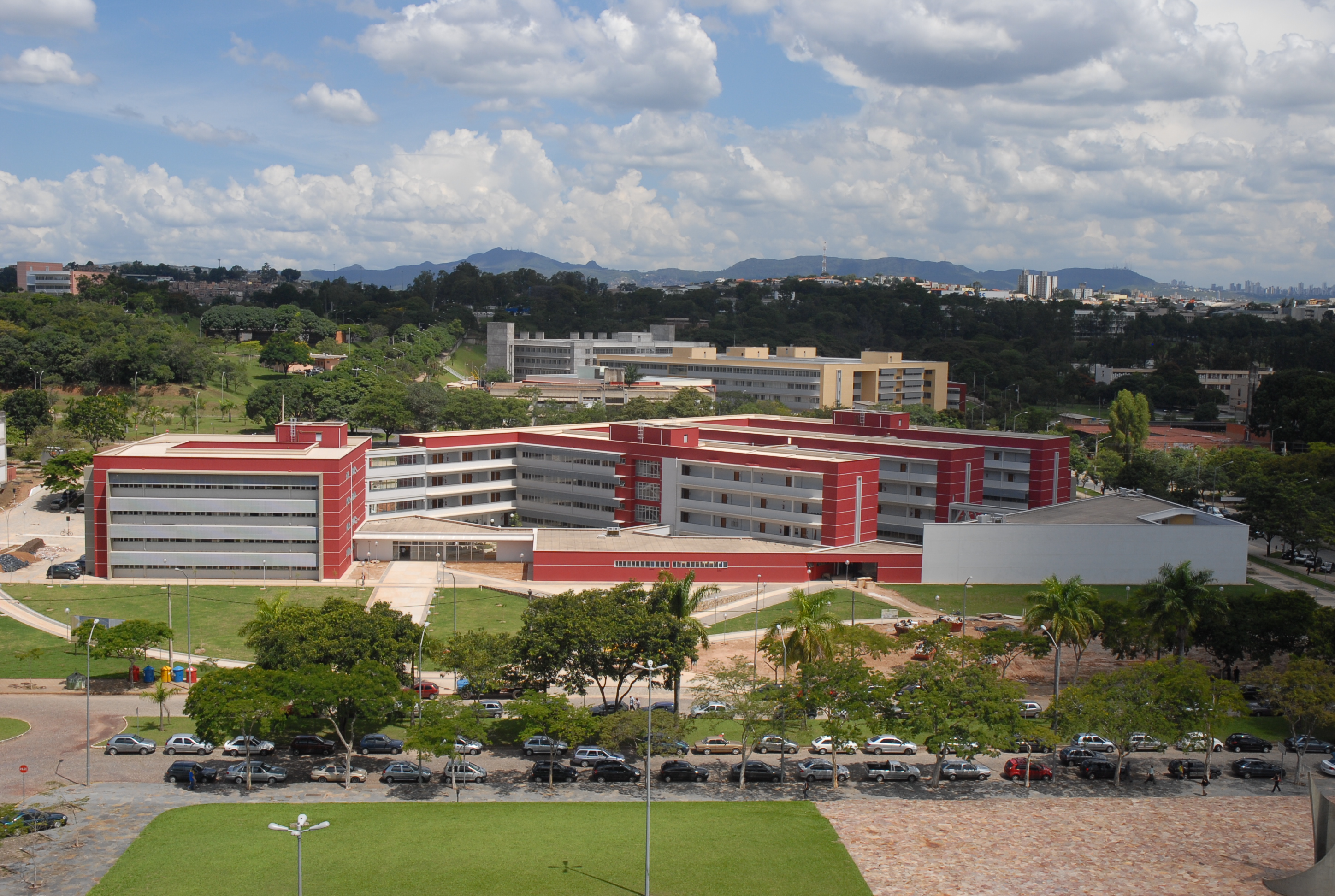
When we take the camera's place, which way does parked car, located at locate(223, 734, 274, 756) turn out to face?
facing to the right of the viewer
